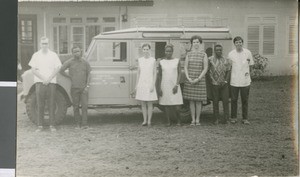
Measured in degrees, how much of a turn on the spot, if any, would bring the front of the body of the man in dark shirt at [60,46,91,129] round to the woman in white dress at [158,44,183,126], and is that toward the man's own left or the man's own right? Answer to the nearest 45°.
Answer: approximately 90° to the man's own left

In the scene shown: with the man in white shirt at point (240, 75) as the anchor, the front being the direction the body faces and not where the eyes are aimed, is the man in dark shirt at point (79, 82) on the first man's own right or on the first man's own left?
on the first man's own right

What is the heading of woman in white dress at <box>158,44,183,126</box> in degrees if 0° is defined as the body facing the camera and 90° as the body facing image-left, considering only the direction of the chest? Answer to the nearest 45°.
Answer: approximately 0°

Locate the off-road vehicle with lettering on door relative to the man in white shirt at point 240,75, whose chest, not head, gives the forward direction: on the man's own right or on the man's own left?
on the man's own right

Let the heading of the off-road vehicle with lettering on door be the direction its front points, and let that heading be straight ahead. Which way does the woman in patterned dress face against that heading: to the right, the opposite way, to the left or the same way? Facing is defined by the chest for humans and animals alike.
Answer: to the left

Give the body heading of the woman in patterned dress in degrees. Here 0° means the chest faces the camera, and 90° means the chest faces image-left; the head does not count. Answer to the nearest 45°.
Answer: approximately 0°

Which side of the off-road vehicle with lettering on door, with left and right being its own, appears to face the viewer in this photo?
left
